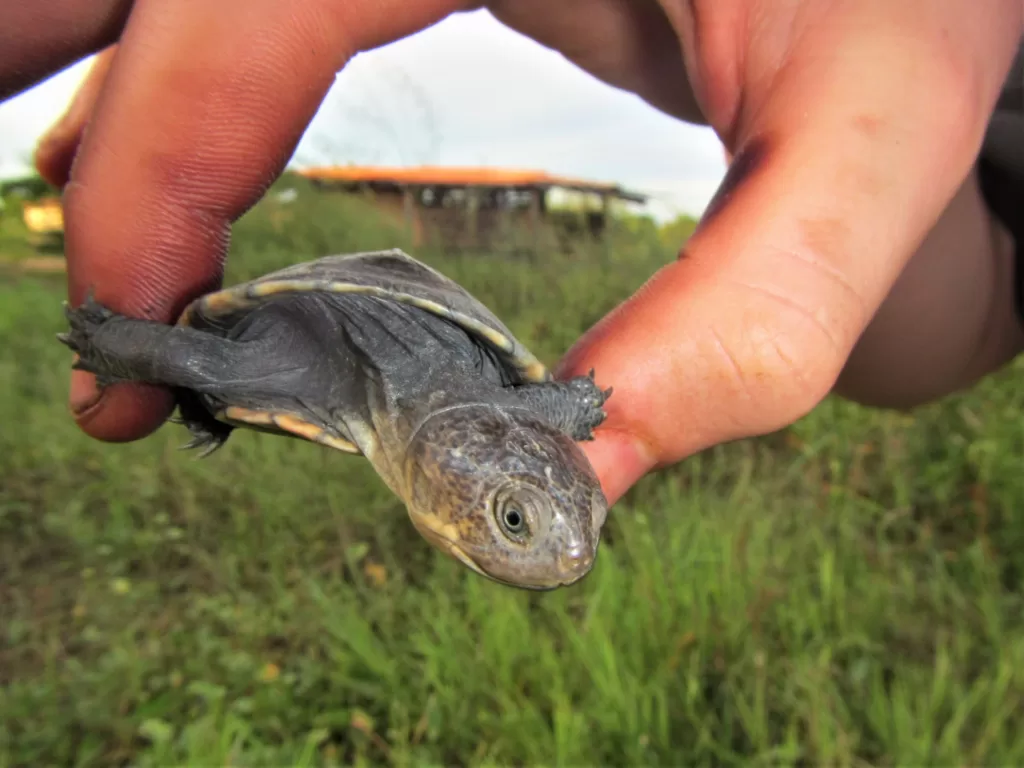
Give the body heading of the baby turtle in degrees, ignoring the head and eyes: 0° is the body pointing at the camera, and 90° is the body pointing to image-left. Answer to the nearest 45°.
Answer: approximately 315°

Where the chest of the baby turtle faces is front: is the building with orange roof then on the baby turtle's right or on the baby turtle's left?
on the baby turtle's left
